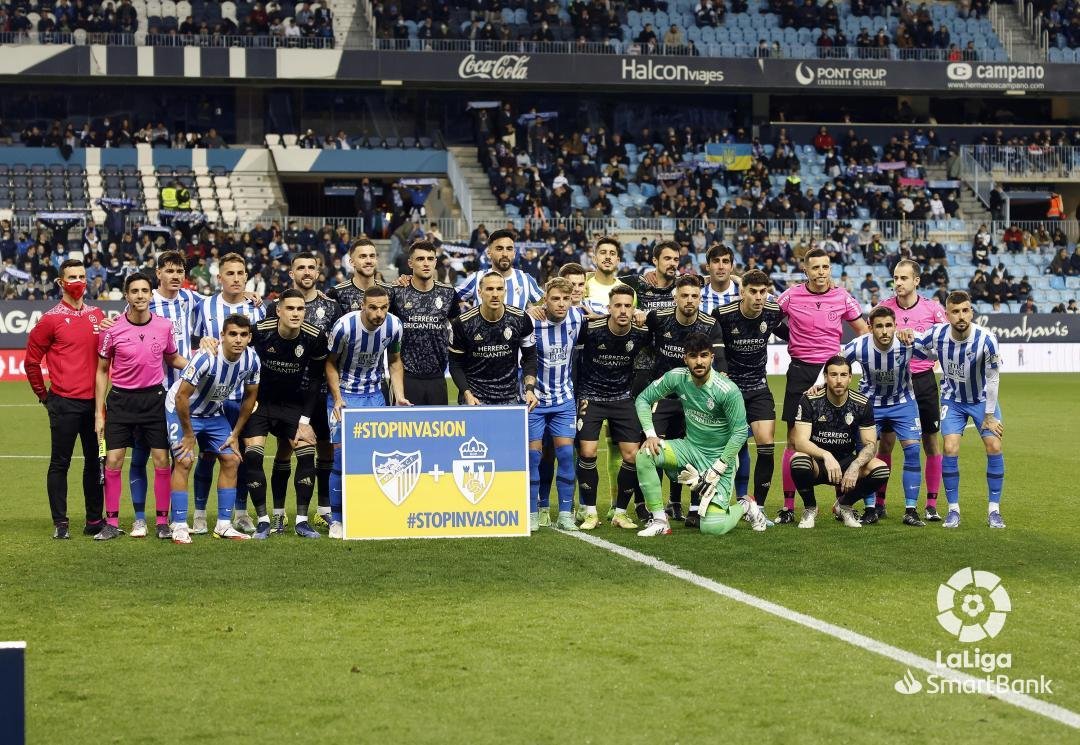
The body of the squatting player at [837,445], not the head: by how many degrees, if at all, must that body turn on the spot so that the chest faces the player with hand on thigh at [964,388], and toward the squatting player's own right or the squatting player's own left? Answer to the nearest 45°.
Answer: approximately 135° to the squatting player's own left

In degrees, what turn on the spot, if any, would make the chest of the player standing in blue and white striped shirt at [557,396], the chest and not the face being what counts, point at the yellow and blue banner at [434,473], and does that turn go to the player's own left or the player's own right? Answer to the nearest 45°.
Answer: approximately 45° to the player's own right

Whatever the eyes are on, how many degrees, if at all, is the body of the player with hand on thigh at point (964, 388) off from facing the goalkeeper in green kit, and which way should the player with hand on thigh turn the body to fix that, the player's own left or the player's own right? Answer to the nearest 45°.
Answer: approximately 45° to the player's own right

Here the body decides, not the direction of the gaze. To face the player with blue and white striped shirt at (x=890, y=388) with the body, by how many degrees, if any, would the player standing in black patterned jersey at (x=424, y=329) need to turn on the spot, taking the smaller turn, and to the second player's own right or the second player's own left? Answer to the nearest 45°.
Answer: approximately 90° to the second player's own left

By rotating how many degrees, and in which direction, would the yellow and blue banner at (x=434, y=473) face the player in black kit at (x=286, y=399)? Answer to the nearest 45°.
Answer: approximately 135° to its right

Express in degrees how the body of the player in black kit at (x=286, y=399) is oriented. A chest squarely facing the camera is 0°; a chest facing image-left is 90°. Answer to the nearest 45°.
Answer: approximately 0°

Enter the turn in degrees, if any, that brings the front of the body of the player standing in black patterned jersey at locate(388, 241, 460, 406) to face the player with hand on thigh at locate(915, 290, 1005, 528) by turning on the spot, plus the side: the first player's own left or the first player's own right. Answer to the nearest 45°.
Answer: approximately 90° to the first player's own left

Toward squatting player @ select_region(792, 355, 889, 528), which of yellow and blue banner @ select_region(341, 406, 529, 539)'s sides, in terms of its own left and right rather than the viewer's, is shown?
left

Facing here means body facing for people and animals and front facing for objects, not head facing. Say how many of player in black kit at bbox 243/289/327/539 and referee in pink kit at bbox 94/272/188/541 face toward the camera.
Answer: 2

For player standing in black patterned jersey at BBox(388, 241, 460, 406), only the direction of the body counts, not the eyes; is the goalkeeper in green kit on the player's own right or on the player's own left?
on the player's own left
